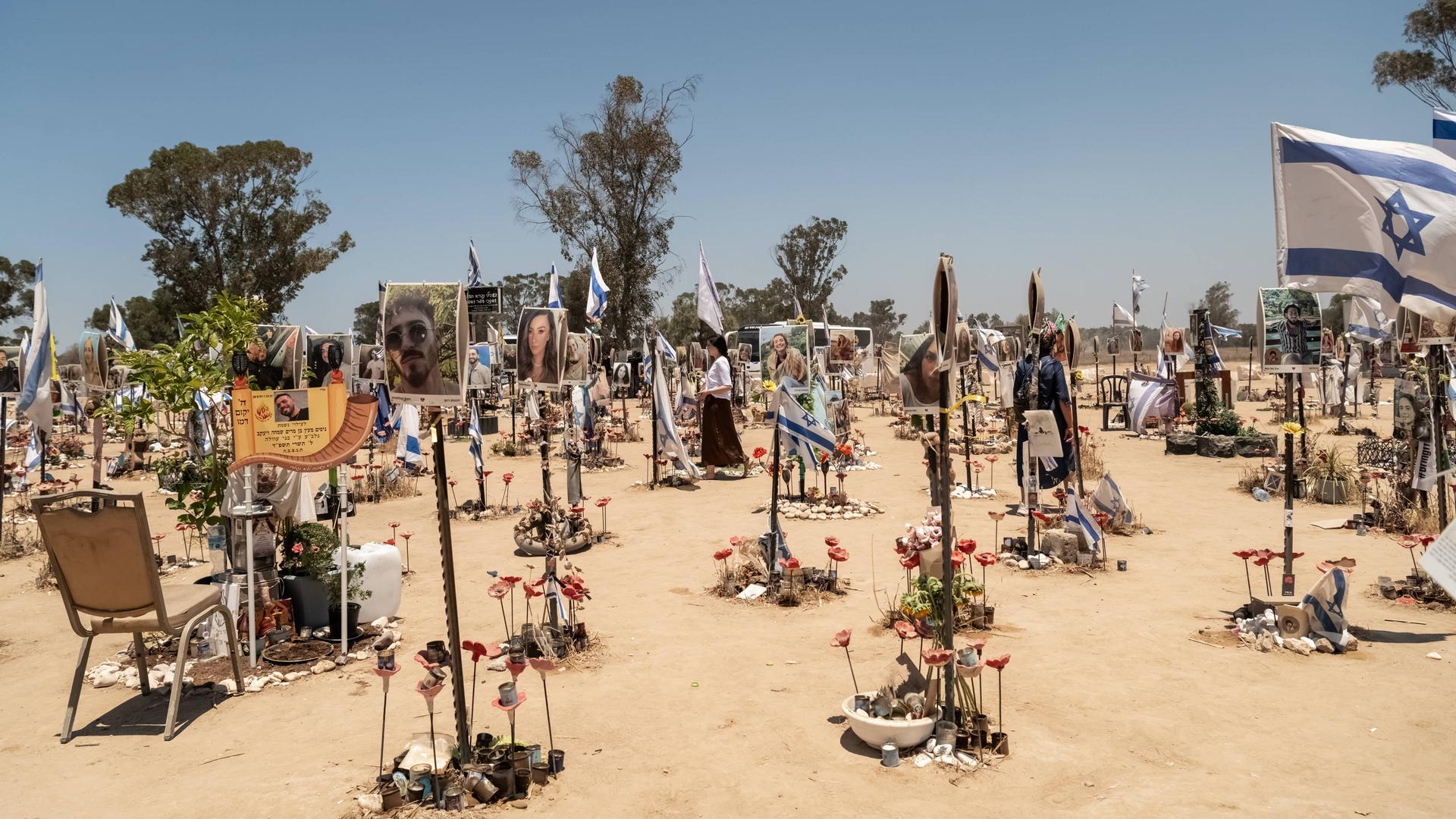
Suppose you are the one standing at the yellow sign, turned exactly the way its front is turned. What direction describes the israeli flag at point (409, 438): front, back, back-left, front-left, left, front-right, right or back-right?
back

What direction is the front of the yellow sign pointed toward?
toward the camera

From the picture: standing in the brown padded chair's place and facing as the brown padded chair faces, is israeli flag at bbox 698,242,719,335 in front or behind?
in front

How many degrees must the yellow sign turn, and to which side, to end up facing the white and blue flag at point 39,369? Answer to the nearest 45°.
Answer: approximately 135° to its right

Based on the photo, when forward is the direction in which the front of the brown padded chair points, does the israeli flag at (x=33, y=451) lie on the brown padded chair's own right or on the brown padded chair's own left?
on the brown padded chair's own left

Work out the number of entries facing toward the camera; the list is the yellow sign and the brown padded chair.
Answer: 1
